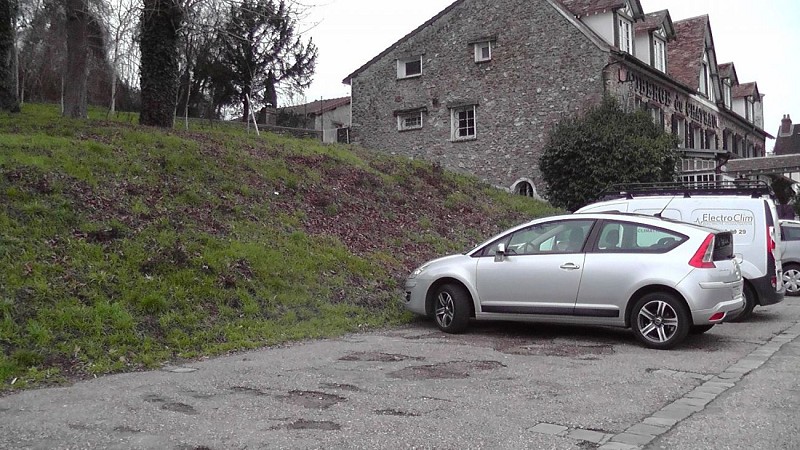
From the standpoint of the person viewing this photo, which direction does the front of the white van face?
facing to the left of the viewer

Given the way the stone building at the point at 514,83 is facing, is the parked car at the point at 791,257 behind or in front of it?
in front

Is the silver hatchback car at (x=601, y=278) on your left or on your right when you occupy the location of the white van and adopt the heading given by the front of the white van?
on your left

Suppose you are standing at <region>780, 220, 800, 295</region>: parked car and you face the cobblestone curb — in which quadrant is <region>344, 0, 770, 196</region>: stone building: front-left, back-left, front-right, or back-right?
back-right

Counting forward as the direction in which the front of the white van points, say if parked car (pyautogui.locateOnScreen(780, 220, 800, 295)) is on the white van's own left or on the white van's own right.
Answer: on the white van's own right

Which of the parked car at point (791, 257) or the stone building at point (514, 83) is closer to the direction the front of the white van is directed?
the stone building

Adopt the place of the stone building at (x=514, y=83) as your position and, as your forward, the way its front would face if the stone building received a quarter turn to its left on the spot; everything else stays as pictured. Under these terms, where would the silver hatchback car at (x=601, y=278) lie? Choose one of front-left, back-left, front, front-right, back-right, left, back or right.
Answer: back-right

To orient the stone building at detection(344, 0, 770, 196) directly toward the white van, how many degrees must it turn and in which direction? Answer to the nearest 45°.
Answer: approximately 45° to its right

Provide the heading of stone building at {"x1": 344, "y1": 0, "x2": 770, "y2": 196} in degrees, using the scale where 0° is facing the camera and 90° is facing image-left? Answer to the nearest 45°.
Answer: approximately 315°

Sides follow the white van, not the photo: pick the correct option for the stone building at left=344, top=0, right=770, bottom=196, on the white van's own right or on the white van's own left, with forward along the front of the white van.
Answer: on the white van's own right
